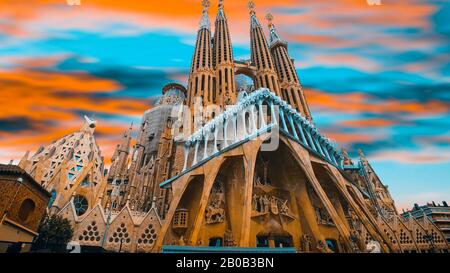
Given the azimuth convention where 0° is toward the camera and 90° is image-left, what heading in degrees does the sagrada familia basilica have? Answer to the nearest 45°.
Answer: approximately 0°
